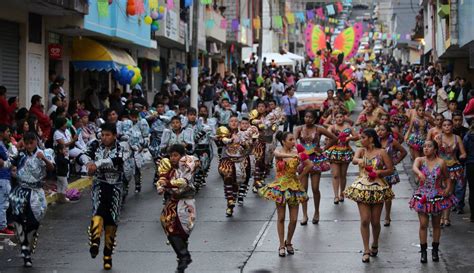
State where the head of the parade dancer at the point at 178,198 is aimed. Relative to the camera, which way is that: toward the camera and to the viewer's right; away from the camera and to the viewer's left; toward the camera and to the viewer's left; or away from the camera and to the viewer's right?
toward the camera and to the viewer's left

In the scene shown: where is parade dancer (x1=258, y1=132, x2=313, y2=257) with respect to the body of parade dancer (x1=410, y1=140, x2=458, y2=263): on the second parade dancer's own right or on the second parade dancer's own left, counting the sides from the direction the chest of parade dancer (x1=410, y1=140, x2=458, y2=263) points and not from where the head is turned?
on the second parade dancer's own right

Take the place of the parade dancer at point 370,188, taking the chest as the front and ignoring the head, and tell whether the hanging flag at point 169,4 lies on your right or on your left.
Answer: on your right

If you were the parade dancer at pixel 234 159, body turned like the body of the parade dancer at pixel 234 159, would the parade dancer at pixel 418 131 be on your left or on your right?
on your left

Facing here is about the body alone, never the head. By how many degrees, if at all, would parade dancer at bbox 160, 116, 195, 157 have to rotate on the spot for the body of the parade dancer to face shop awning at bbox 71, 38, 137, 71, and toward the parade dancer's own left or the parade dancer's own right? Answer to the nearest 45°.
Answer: approximately 180°

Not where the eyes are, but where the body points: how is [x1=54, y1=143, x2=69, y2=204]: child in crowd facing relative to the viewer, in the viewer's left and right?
facing to the right of the viewer

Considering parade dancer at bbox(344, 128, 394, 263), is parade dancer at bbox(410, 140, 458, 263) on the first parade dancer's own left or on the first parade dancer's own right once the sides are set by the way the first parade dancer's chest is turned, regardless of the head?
on the first parade dancer's own left

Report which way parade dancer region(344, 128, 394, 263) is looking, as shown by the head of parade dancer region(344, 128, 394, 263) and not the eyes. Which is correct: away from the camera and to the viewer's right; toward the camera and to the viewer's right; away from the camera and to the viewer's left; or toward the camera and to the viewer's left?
toward the camera and to the viewer's left

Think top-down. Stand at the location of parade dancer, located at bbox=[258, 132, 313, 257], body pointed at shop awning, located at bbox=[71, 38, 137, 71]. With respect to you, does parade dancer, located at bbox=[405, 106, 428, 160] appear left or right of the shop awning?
right

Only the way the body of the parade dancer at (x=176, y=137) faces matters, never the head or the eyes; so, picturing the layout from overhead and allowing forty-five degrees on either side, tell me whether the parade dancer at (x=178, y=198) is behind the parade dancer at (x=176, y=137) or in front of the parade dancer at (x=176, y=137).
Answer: in front

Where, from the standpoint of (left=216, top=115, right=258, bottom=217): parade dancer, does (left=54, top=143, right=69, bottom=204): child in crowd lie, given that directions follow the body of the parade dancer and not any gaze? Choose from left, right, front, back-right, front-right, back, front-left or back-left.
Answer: right

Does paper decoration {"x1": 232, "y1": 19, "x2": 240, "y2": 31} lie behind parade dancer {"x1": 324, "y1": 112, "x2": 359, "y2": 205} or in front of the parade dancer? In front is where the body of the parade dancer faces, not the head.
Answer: behind

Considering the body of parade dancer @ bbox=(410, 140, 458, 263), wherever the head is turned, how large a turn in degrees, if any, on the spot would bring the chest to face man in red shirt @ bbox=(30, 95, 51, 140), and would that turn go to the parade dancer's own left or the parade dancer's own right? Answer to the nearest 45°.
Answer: approximately 135° to the parade dancer's own right

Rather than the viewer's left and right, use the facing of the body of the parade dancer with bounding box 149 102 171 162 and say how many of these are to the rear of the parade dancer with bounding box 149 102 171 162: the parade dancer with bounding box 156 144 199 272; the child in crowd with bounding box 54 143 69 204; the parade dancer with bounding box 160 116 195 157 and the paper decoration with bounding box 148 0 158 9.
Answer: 1

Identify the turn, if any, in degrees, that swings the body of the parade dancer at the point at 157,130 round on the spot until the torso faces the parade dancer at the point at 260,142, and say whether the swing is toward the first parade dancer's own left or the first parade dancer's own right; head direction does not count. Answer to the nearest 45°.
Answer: approximately 45° to the first parade dancer's own left
